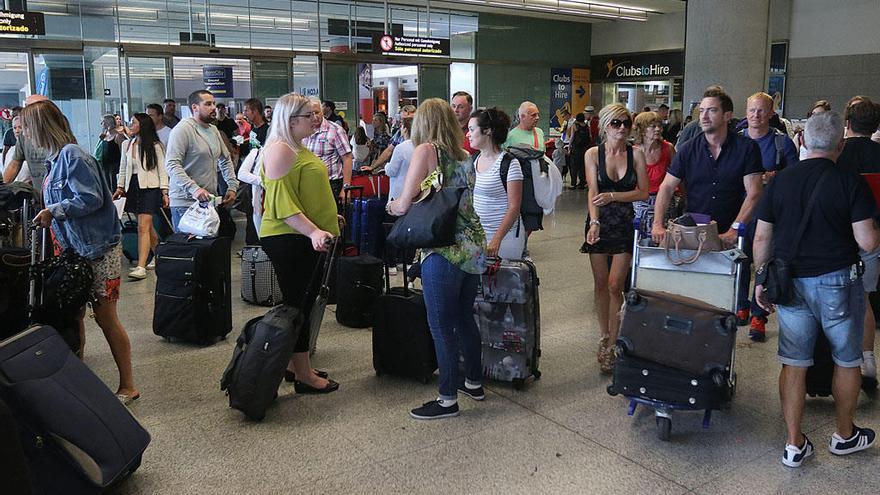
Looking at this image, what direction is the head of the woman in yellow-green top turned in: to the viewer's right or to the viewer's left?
to the viewer's right

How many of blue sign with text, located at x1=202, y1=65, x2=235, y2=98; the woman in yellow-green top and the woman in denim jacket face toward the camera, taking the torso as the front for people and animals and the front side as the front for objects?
1

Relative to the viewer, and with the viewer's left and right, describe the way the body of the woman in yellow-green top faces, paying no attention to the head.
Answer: facing to the right of the viewer

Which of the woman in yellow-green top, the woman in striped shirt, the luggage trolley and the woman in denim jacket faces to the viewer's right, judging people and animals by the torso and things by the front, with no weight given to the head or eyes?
the woman in yellow-green top

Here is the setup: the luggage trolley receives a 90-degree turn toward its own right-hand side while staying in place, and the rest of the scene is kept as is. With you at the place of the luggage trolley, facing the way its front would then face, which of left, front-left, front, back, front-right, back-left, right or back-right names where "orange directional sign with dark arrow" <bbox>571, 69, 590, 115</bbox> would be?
right

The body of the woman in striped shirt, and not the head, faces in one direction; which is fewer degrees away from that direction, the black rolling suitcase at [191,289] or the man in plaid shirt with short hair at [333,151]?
the black rolling suitcase
